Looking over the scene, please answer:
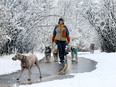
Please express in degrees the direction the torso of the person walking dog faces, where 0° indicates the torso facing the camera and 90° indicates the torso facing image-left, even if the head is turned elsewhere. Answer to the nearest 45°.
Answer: approximately 0°
